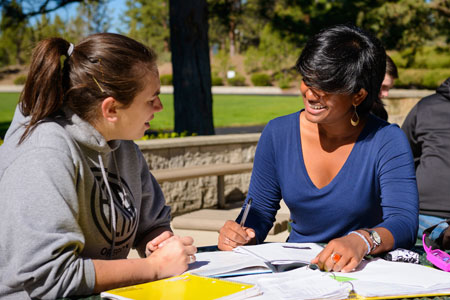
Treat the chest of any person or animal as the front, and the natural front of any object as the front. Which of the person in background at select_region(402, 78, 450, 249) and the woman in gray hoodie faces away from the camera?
the person in background

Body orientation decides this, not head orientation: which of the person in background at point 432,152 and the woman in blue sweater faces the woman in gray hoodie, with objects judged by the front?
the woman in blue sweater

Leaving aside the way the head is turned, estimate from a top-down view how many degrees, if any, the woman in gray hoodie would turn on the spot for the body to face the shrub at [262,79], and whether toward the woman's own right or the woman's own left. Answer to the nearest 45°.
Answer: approximately 135° to the woman's own left

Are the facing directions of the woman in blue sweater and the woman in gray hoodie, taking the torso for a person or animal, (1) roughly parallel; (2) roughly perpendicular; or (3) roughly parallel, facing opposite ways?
roughly perpendicular

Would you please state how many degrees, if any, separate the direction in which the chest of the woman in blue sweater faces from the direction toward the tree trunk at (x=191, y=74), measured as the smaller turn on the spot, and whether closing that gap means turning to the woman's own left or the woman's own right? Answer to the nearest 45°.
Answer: approximately 135° to the woman's own right

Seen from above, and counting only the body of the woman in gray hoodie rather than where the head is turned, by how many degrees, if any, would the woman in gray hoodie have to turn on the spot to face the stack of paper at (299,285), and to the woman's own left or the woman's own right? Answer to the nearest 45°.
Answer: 0° — they already face it

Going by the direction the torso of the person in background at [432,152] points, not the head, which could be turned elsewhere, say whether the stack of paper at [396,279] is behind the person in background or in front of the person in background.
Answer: behind

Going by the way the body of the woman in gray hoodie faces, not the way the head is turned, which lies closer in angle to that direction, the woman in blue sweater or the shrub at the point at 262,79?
the woman in blue sweater

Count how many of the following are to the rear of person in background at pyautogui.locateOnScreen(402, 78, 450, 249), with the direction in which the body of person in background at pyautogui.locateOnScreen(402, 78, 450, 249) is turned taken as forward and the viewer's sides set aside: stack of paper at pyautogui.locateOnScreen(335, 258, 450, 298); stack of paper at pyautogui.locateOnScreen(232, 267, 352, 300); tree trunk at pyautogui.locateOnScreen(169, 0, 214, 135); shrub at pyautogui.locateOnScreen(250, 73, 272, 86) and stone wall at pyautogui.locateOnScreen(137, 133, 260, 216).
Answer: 2

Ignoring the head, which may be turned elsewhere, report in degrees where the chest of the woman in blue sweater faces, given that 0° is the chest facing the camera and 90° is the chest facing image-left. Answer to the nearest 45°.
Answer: approximately 45°

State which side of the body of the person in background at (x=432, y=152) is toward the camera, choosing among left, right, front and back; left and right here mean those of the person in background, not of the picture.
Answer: back
